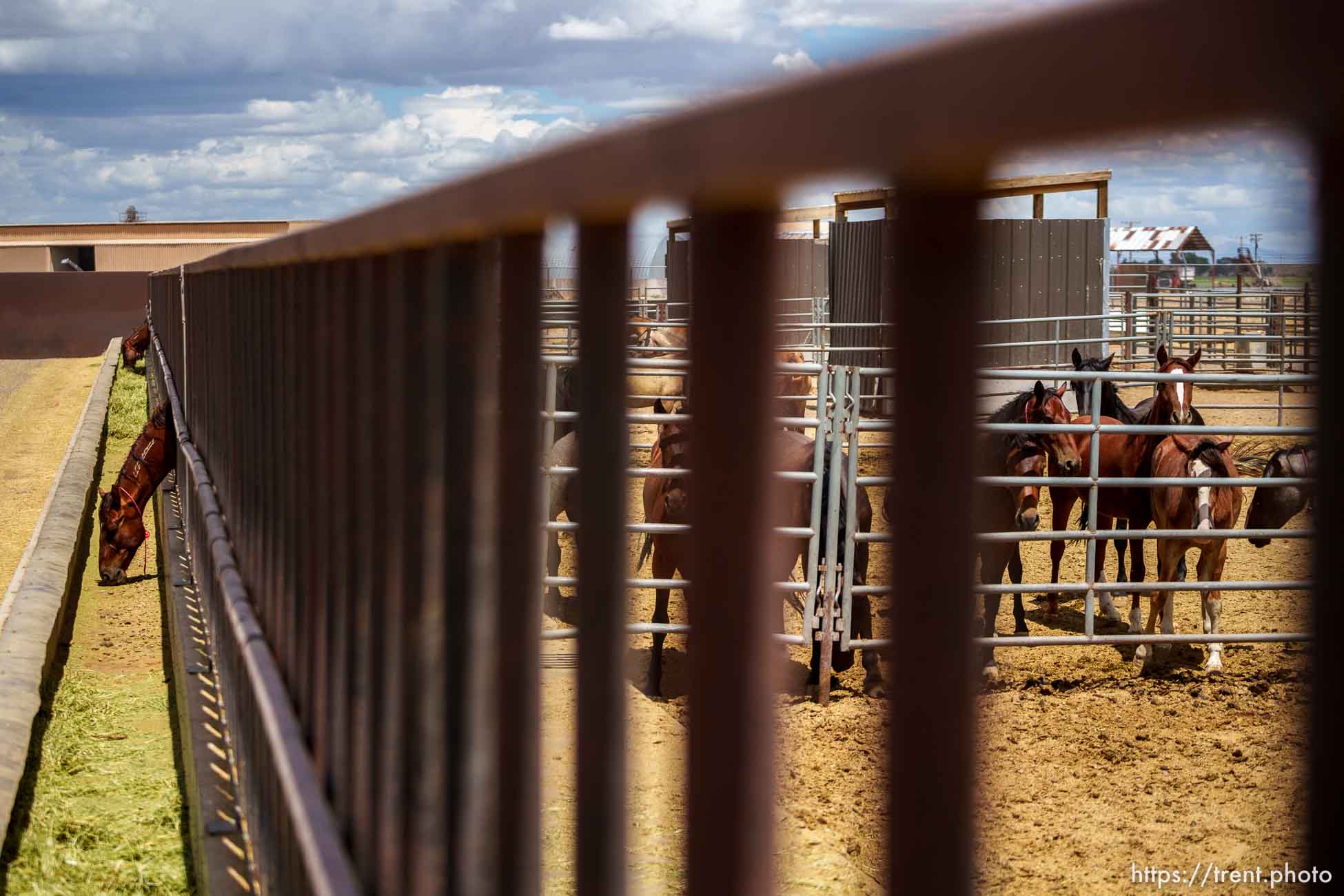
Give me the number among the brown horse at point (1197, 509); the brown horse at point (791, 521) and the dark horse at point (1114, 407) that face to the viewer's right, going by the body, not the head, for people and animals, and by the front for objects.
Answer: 0

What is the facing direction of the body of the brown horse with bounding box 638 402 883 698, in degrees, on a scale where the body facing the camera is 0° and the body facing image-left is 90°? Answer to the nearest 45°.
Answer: approximately 45°

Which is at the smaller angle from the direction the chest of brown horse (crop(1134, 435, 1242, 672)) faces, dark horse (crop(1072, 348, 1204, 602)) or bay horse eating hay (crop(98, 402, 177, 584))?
the bay horse eating hay

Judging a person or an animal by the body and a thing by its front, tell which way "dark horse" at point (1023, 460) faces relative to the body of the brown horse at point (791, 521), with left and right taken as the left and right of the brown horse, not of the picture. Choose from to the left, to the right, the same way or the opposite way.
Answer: to the left

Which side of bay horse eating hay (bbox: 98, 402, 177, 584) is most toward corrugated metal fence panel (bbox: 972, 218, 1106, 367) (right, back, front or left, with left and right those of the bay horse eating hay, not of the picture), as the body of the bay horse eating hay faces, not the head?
back

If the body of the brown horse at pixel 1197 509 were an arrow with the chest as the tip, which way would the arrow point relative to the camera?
toward the camera

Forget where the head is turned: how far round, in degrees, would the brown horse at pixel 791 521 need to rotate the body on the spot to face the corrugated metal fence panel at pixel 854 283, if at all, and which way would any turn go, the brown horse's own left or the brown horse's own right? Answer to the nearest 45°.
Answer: approximately 135° to the brown horse's own right

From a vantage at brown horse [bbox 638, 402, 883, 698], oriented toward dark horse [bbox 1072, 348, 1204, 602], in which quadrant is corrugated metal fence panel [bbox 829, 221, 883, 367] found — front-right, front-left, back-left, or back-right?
front-left

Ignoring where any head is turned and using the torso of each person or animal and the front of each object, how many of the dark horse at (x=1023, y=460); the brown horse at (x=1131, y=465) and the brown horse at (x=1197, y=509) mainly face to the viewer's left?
0

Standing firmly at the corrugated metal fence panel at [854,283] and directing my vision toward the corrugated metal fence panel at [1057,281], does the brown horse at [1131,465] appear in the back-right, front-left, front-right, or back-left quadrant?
front-right

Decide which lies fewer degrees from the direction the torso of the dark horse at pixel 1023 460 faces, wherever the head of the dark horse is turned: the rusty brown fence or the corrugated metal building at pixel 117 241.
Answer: the rusty brown fence

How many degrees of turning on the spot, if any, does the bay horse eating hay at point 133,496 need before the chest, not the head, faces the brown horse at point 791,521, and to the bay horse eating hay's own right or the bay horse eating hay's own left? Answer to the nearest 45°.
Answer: approximately 90° to the bay horse eating hay's own left

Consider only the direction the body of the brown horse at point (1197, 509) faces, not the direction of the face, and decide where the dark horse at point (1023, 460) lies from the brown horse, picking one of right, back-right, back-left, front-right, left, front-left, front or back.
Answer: right

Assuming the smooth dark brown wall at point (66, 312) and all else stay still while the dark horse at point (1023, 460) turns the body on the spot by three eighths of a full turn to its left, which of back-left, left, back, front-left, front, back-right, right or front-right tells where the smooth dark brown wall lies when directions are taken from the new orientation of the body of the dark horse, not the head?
front-left

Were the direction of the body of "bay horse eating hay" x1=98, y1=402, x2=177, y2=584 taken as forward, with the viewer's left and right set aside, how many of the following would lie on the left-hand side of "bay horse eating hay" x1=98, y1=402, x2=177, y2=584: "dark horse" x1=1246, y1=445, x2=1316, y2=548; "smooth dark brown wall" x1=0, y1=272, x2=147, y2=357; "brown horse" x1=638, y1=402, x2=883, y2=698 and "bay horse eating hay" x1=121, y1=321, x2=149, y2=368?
2
